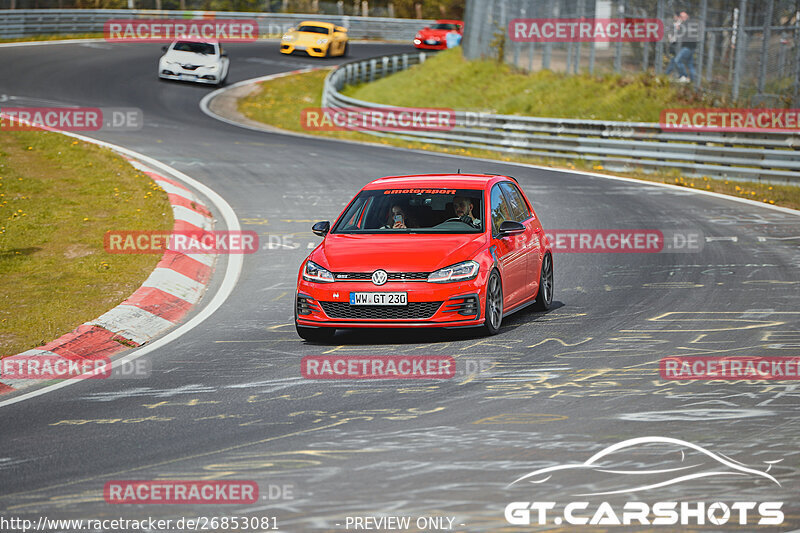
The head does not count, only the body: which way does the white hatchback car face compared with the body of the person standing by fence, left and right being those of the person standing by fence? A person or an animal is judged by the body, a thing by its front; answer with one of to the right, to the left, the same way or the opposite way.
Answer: to the left

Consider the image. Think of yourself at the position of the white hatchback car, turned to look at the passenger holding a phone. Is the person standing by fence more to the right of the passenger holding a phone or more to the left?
left

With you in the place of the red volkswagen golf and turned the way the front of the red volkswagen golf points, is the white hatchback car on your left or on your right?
on your right

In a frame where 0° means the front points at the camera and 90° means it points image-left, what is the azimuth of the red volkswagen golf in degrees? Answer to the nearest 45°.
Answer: approximately 45°

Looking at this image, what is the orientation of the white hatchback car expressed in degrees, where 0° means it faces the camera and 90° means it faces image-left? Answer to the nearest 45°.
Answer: approximately 0°

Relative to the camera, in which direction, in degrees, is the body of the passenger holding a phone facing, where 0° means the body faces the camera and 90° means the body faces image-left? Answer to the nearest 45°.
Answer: approximately 0°

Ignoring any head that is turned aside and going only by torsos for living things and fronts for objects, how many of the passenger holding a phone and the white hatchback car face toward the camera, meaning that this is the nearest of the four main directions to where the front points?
2
